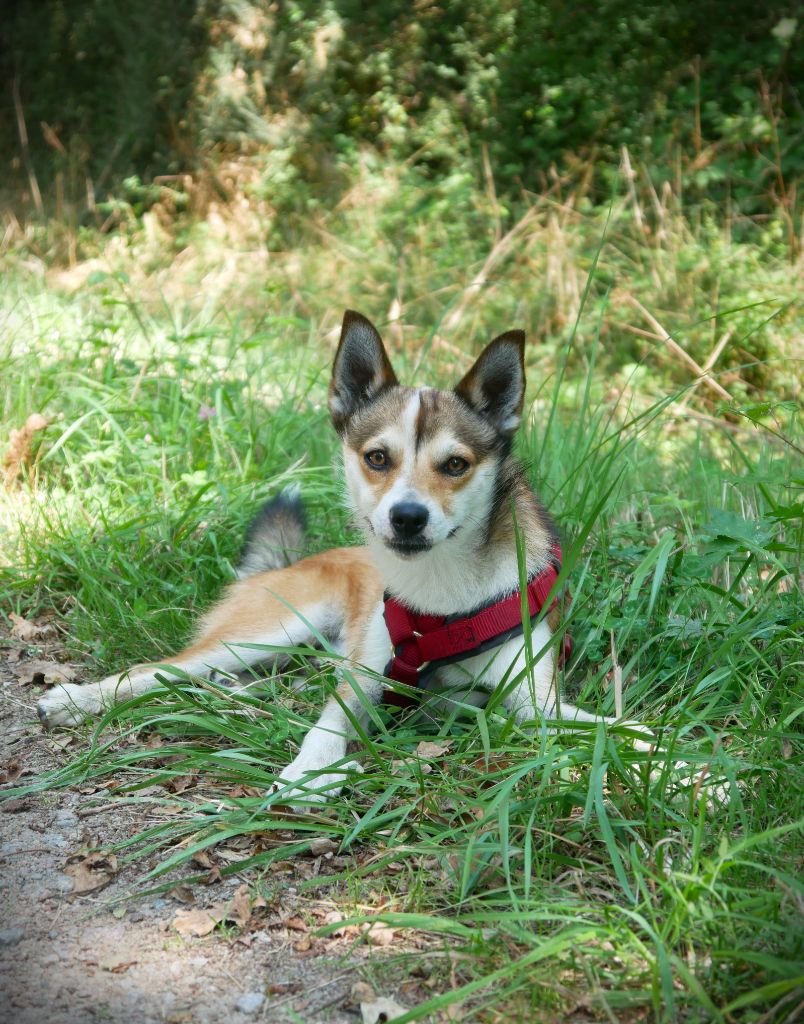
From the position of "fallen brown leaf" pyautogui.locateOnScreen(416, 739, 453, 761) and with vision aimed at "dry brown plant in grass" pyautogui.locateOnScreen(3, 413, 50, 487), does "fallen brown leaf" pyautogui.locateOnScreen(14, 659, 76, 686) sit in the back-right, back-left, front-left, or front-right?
front-left

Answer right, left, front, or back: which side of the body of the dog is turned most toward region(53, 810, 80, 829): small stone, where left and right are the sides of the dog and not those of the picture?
right

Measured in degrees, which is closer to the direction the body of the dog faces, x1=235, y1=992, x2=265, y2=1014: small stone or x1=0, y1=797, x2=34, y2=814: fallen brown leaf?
the small stone

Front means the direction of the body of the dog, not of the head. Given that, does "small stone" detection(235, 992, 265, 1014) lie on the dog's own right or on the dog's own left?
on the dog's own right

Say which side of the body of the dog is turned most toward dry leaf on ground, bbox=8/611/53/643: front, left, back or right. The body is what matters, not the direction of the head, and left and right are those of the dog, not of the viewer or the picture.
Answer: back

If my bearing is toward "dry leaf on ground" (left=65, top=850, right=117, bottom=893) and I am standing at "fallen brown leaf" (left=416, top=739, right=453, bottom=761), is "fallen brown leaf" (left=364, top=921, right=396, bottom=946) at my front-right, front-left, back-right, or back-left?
front-left

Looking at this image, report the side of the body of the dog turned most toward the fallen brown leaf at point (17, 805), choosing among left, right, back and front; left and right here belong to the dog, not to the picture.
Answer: right

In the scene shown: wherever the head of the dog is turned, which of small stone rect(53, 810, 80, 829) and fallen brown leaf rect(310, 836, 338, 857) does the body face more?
the fallen brown leaf

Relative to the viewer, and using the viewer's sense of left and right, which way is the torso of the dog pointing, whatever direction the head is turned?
facing the viewer and to the right of the viewer

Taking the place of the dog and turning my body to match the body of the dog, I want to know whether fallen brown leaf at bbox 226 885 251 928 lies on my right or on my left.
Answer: on my right
